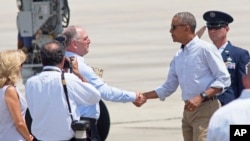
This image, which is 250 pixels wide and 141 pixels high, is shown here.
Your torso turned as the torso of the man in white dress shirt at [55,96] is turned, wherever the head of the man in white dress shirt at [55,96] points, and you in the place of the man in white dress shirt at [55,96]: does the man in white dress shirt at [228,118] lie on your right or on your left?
on your right

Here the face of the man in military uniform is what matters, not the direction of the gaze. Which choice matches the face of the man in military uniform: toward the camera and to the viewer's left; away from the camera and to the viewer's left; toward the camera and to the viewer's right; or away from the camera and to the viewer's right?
toward the camera and to the viewer's left

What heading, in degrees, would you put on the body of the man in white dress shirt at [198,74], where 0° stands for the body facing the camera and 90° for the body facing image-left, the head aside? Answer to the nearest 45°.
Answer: approximately 45°

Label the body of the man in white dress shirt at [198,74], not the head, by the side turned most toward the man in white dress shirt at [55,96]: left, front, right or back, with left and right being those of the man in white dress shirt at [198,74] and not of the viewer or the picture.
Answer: front

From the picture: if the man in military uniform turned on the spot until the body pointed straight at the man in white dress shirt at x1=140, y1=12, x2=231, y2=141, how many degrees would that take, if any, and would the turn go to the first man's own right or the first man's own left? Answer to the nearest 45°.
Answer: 0° — they already face them

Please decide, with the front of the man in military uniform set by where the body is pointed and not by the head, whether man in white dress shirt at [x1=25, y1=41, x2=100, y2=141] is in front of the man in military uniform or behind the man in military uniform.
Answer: in front

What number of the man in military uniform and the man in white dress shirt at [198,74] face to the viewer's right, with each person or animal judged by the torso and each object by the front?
0

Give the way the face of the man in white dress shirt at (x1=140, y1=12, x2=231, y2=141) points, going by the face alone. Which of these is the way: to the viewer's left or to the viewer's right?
to the viewer's left

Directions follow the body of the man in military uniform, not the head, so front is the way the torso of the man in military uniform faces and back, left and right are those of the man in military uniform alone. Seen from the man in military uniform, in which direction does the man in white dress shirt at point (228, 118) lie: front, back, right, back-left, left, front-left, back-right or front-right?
front-left

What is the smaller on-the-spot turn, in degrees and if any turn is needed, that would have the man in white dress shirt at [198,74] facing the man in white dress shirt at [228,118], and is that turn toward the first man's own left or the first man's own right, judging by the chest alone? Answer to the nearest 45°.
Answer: approximately 45° to the first man's own left

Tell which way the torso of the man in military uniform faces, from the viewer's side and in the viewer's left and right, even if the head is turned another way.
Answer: facing the viewer and to the left of the viewer
